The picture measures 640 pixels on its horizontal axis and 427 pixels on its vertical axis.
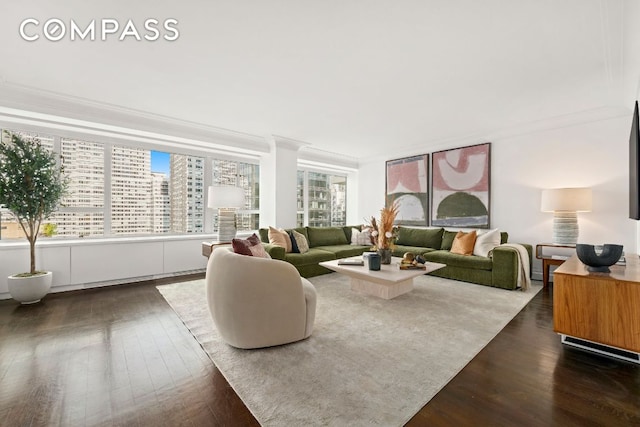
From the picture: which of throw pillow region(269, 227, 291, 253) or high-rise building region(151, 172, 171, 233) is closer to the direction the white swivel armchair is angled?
the throw pillow

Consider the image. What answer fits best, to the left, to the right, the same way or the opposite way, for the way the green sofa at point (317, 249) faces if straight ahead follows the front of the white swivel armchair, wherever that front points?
to the right

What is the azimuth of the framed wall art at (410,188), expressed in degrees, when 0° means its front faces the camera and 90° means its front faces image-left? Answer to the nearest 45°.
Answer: approximately 45°

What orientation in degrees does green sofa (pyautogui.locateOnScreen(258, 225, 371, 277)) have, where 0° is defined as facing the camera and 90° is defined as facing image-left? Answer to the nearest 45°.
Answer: approximately 315°

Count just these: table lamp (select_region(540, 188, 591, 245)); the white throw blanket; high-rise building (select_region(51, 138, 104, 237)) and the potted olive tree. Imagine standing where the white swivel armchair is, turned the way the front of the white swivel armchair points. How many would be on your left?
2

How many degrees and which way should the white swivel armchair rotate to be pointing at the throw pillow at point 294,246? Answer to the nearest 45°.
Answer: approximately 45° to its left

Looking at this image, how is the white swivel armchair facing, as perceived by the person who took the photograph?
facing away from the viewer and to the right of the viewer
